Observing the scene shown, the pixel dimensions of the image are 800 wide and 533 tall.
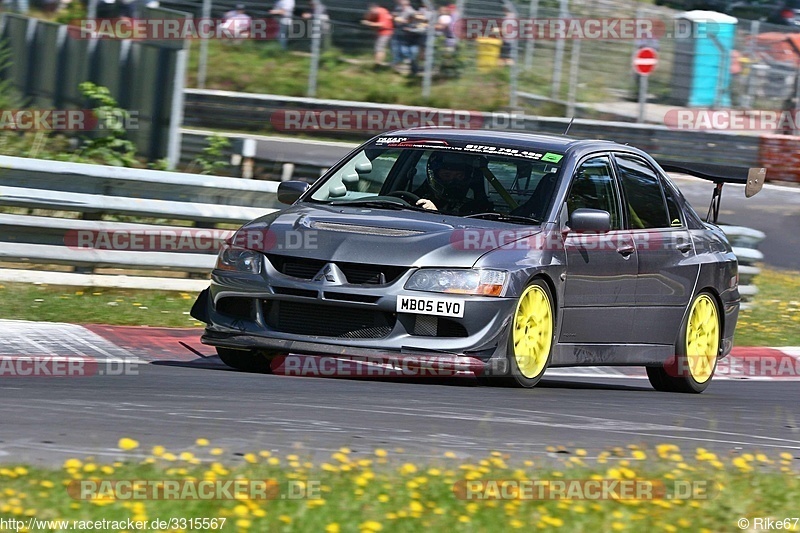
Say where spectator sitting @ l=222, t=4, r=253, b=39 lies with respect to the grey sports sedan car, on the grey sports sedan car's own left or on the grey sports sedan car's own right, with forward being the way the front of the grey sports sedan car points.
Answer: on the grey sports sedan car's own right

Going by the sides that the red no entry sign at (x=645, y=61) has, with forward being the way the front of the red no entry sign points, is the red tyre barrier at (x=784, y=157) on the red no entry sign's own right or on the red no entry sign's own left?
on the red no entry sign's own left

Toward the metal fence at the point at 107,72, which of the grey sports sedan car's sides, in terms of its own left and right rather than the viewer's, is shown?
right

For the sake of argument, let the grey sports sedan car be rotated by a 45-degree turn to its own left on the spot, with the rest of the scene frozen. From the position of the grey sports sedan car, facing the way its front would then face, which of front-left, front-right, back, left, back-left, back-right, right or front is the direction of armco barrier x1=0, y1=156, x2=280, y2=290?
back-right

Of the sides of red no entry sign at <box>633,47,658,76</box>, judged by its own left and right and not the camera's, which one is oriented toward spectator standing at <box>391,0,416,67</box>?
right

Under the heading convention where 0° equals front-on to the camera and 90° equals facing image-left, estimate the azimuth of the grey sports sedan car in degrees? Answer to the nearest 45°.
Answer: approximately 45°

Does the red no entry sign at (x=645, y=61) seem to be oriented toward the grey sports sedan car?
yes

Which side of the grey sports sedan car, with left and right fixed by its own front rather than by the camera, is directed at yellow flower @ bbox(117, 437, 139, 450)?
front

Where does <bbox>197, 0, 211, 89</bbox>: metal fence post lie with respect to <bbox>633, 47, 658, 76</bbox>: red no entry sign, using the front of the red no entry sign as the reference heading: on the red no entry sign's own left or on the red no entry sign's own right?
on the red no entry sign's own right

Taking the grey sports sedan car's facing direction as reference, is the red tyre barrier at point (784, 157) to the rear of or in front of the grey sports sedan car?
to the rear

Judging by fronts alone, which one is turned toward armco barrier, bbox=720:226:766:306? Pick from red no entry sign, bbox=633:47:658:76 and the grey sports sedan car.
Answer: the red no entry sign

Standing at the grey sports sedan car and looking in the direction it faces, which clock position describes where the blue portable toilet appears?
The blue portable toilet is roughly at 5 o'clock from the grey sports sedan car.

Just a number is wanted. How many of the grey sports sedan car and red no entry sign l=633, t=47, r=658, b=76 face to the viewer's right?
0

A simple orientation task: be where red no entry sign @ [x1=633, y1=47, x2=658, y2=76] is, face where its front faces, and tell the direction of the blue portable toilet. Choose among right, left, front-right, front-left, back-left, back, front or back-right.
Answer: left

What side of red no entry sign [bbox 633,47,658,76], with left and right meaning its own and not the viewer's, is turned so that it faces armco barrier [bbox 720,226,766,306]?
front
